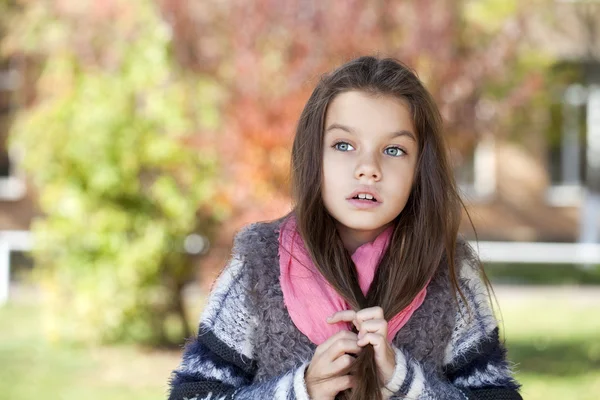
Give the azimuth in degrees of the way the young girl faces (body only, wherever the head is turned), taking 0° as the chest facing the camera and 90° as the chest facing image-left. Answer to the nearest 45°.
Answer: approximately 0°

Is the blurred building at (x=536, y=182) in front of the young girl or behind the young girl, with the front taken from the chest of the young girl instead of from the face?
behind

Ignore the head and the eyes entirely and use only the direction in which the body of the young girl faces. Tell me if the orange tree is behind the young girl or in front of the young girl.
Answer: behind

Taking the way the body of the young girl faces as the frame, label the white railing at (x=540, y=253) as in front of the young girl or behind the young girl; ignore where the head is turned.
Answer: behind
